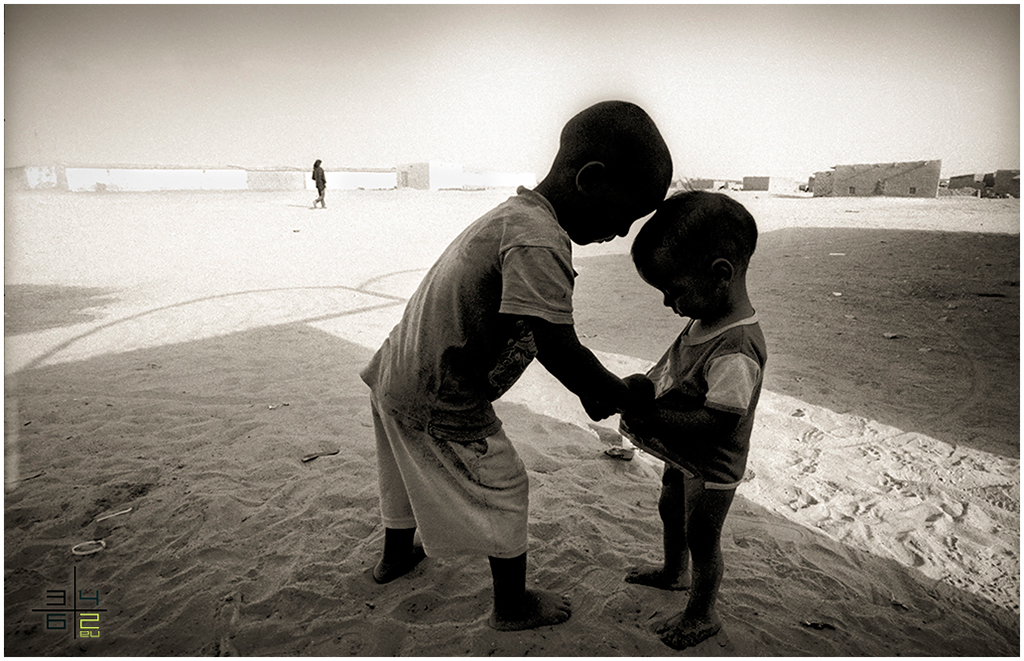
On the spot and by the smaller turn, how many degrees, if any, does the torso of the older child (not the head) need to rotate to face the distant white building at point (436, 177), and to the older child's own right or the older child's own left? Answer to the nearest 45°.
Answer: approximately 90° to the older child's own left

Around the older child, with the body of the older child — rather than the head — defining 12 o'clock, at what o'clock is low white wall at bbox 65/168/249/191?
The low white wall is roughly at 8 o'clock from the older child.

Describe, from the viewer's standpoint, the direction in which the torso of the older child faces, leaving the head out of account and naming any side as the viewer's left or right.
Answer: facing to the right of the viewer

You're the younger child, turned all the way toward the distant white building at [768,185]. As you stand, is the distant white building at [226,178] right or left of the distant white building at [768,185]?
left

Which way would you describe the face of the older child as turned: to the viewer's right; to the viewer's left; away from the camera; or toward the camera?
to the viewer's right

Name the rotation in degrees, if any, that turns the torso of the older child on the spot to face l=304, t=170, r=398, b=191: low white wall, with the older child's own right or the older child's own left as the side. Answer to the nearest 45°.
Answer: approximately 90° to the older child's own left

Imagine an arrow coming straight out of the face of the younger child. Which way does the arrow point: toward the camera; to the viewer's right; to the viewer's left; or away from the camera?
to the viewer's left

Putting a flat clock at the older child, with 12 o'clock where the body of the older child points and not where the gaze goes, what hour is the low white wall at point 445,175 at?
The low white wall is roughly at 9 o'clock from the older child.

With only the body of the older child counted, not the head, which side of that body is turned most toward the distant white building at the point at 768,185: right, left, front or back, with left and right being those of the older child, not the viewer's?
left
